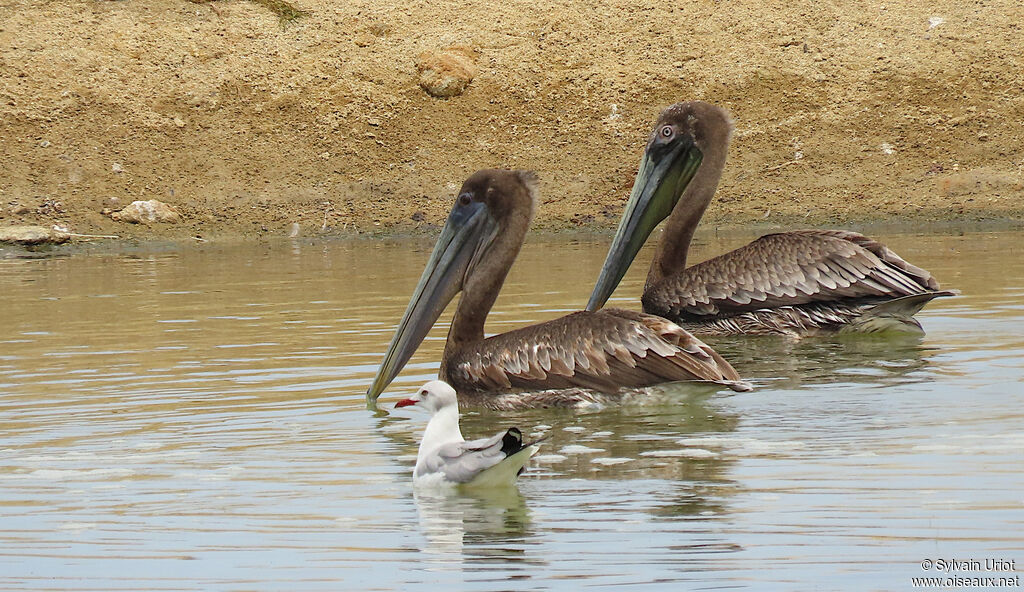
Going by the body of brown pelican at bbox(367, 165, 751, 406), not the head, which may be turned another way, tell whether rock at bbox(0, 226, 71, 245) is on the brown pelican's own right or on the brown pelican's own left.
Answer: on the brown pelican's own right

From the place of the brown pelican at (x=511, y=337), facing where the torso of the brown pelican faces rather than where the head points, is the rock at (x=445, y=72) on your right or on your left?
on your right

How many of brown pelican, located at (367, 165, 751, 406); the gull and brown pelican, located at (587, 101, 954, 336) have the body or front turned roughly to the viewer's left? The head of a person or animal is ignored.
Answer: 3

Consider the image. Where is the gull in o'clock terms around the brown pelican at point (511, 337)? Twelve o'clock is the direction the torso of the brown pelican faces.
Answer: The gull is roughly at 9 o'clock from the brown pelican.

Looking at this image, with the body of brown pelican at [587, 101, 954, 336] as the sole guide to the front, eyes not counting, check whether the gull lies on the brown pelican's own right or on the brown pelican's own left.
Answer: on the brown pelican's own left

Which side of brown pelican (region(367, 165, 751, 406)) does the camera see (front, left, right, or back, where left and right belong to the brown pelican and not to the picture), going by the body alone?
left

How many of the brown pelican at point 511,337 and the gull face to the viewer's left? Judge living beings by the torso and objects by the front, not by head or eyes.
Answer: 2

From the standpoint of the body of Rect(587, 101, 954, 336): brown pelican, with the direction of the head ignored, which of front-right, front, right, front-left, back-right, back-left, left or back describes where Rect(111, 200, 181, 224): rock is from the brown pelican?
front-right

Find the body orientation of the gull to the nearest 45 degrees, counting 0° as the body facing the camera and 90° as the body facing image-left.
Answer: approximately 90°

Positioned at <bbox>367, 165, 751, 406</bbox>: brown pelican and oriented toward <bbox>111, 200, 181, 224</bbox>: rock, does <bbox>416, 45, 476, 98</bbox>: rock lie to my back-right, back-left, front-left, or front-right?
front-right

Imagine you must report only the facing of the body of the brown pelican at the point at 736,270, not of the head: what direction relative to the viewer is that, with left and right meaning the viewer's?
facing to the left of the viewer

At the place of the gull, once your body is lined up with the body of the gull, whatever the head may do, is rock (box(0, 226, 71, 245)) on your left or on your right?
on your right

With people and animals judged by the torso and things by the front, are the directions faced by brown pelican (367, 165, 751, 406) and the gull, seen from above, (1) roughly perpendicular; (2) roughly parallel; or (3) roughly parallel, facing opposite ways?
roughly parallel

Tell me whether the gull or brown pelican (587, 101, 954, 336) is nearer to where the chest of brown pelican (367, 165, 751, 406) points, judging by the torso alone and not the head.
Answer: the gull

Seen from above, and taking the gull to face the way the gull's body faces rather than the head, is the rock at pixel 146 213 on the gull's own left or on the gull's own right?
on the gull's own right
